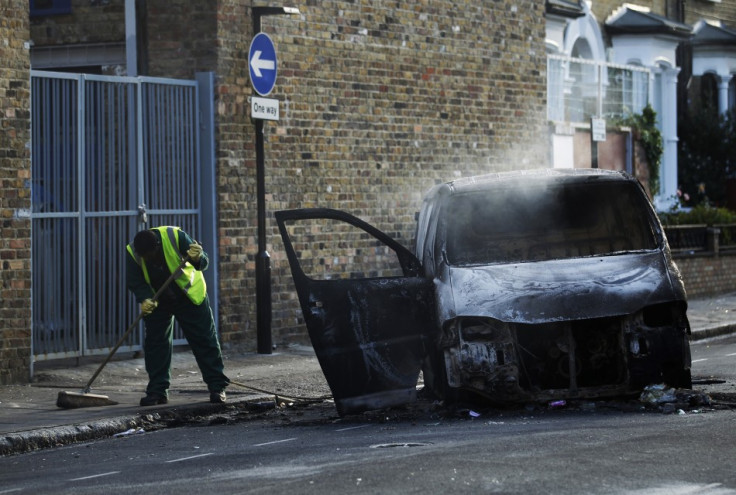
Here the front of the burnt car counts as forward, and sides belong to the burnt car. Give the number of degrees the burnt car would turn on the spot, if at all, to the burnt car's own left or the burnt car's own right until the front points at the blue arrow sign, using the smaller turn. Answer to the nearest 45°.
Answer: approximately 135° to the burnt car's own right

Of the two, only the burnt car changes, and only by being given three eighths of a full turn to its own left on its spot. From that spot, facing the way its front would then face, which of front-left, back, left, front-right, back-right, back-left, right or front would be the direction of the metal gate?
left

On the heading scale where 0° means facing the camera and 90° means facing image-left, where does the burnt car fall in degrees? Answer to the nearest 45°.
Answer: approximately 0°

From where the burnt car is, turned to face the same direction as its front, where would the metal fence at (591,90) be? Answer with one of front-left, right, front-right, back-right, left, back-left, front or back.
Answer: back

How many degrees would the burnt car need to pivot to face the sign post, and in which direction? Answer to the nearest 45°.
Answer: approximately 135° to its right
